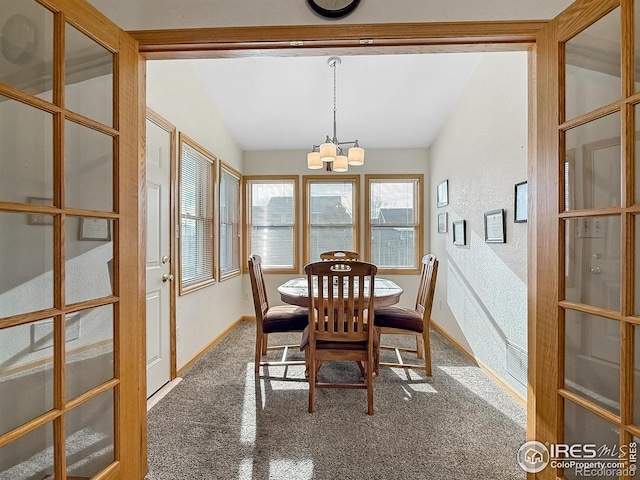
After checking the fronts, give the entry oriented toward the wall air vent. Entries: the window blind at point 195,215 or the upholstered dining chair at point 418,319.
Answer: the window blind

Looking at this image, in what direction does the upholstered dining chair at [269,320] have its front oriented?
to the viewer's right

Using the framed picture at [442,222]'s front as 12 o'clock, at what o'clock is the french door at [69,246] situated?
The french door is roughly at 11 o'clock from the framed picture.

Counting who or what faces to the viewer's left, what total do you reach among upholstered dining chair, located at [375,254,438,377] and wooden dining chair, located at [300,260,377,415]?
1

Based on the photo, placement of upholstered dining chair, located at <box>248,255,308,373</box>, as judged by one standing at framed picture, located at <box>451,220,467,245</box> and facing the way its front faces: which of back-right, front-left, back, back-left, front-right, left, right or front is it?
front

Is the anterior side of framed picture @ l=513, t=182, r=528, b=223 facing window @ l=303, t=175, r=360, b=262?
no

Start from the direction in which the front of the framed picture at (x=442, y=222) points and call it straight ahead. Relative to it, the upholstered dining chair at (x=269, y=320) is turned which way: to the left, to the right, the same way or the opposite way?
the opposite way

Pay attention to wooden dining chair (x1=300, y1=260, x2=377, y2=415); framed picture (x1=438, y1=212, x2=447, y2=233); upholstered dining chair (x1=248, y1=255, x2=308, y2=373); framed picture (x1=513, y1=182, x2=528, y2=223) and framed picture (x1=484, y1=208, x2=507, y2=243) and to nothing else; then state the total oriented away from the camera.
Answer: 1

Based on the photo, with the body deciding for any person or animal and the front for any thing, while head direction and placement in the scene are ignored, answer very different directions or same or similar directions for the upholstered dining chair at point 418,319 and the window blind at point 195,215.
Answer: very different directions

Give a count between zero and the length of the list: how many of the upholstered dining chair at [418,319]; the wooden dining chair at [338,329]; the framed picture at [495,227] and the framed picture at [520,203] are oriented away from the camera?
1

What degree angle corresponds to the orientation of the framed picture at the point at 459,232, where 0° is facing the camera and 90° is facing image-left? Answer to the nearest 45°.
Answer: approximately 45°

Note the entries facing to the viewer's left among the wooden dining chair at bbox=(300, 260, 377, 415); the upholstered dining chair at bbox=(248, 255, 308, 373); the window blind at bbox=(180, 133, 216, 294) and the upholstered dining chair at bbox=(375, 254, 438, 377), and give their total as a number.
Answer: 1

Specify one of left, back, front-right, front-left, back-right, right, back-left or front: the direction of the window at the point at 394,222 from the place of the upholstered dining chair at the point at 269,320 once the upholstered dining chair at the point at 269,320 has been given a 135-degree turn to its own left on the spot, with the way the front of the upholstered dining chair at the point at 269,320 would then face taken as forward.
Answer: right

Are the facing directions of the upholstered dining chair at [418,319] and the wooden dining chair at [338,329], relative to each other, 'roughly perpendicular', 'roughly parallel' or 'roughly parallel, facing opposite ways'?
roughly perpendicular

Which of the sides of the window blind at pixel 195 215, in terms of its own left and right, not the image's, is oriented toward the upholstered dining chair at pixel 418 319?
front

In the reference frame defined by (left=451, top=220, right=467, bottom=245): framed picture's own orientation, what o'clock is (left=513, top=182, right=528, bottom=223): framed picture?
(left=513, top=182, right=528, bottom=223): framed picture is roughly at 10 o'clock from (left=451, top=220, right=467, bottom=245): framed picture.

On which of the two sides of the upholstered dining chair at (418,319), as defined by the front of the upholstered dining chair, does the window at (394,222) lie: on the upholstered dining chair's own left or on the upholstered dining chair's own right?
on the upholstered dining chair's own right

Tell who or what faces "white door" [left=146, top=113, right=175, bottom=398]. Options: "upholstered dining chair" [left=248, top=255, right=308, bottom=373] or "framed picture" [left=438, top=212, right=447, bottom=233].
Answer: the framed picture

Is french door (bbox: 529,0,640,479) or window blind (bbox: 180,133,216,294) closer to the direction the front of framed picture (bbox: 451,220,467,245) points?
the window blind
